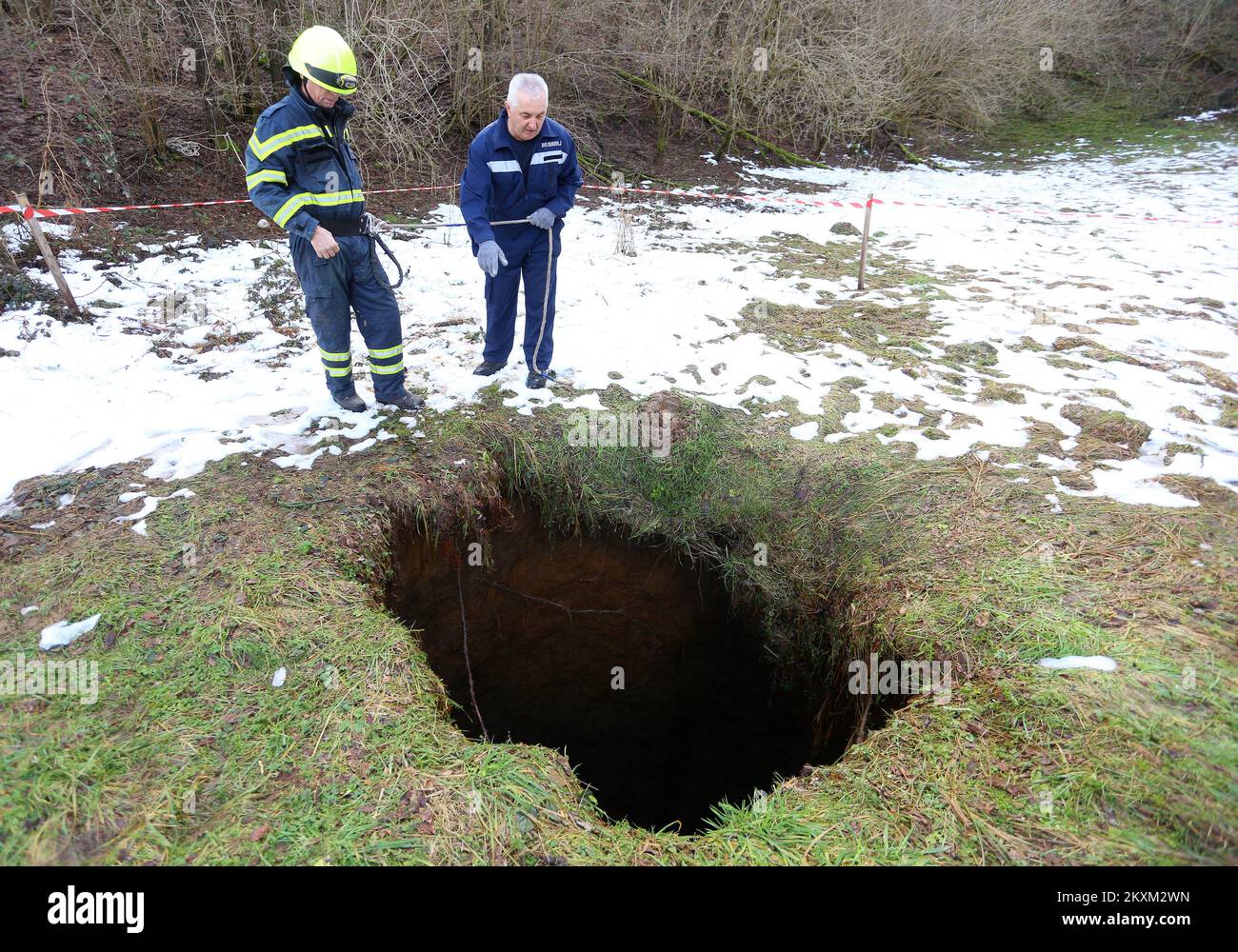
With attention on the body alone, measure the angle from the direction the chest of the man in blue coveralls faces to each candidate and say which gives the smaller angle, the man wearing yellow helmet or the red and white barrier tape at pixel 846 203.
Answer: the man wearing yellow helmet

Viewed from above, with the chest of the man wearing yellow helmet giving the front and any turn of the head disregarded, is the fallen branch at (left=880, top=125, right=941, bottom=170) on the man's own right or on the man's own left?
on the man's own left

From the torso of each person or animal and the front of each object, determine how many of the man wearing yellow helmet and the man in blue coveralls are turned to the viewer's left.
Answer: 0

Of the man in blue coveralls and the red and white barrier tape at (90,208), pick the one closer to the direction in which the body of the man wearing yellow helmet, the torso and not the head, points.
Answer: the man in blue coveralls

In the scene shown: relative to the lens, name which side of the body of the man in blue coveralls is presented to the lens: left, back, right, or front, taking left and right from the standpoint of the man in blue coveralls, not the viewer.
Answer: front

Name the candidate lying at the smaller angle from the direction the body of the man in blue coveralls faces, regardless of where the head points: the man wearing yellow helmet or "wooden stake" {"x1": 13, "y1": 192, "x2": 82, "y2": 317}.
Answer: the man wearing yellow helmet

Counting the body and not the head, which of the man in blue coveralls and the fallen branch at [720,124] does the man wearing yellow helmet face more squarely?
the man in blue coveralls

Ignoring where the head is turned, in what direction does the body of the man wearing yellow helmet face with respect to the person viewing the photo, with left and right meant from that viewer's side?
facing the viewer and to the right of the viewer

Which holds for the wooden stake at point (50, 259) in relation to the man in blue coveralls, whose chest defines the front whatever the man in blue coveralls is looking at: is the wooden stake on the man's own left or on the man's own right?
on the man's own right

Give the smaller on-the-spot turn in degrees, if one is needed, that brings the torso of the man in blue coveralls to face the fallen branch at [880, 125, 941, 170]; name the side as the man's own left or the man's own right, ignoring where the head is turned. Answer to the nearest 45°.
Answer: approximately 135° to the man's own left

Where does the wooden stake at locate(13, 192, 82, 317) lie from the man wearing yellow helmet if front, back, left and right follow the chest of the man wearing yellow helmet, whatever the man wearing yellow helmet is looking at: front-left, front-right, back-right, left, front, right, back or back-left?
back
